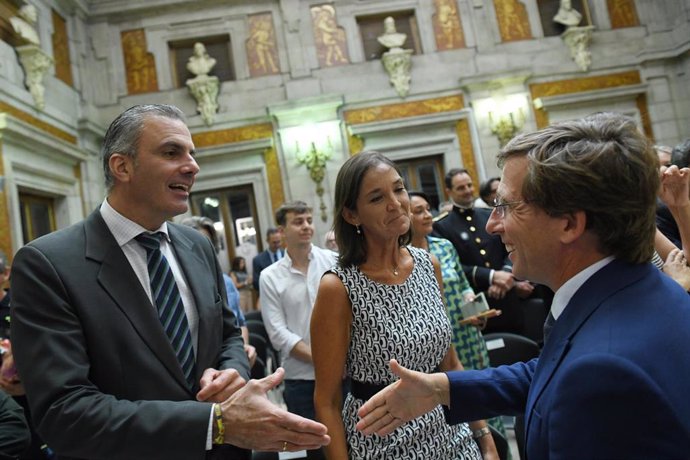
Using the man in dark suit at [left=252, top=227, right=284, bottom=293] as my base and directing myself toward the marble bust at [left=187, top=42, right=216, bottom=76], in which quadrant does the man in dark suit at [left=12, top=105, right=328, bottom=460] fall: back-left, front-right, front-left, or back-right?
back-left

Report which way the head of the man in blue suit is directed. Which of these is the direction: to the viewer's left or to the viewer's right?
to the viewer's left

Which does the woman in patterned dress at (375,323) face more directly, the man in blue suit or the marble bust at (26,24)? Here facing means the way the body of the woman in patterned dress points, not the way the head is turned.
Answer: the man in blue suit

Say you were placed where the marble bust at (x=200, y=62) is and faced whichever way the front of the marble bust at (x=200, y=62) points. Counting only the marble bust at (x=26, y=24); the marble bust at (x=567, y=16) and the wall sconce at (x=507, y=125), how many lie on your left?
2

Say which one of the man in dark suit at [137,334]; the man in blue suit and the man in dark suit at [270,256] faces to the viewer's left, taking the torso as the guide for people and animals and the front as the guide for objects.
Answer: the man in blue suit

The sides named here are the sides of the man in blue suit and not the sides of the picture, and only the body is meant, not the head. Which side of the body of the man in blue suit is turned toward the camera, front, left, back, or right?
left

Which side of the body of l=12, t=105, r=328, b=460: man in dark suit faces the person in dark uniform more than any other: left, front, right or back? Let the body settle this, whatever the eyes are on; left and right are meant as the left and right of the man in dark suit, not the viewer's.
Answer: left

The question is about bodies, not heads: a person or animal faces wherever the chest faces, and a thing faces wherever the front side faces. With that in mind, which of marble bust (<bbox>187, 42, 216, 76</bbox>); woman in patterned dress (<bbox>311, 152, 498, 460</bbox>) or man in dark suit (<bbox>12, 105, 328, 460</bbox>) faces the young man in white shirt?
the marble bust

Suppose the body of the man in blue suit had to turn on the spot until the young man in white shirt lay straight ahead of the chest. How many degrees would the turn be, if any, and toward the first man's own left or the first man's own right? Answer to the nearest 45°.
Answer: approximately 45° to the first man's own right

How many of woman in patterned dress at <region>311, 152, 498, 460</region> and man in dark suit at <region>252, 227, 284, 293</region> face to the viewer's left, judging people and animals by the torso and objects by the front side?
0

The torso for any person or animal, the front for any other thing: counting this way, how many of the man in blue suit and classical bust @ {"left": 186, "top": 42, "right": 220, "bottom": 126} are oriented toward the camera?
1

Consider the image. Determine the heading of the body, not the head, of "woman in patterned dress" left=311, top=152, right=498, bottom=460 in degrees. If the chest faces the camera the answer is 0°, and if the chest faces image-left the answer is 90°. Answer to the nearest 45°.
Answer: approximately 315°
